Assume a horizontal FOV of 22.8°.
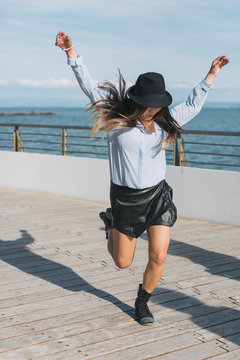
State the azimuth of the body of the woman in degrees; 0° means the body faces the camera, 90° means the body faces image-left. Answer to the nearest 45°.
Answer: approximately 0°

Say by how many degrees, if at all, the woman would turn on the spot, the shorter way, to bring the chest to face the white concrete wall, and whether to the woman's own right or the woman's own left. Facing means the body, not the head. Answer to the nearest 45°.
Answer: approximately 180°
